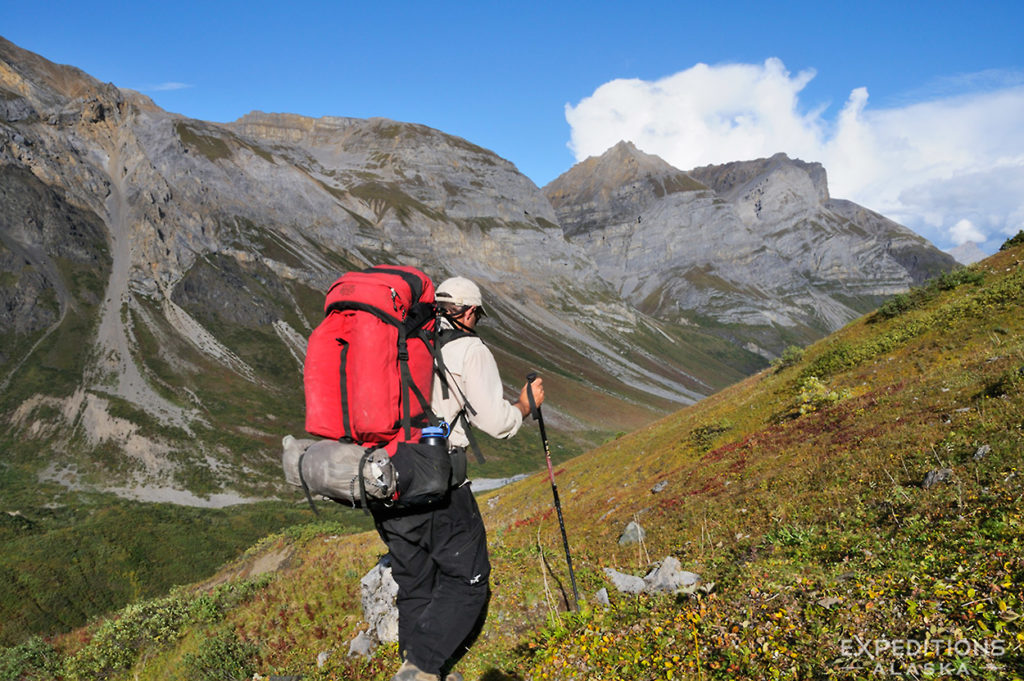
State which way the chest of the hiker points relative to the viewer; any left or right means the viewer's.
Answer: facing away from the viewer and to the right of the viewer
